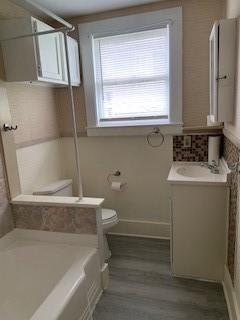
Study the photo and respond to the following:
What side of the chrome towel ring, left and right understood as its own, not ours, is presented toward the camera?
front

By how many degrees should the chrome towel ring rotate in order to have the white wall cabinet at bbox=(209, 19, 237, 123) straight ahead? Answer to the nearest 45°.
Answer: approximately 45° to its left

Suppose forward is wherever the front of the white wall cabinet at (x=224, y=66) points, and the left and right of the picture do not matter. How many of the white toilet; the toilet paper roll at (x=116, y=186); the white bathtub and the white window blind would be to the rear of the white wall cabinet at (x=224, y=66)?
0

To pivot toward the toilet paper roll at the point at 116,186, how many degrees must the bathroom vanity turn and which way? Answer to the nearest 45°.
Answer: approximately 45° to its right

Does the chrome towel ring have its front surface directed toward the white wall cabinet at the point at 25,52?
no

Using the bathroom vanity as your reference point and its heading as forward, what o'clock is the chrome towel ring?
The chrome towel ring is roughly at 2 o'clock from the bathroom vanity.

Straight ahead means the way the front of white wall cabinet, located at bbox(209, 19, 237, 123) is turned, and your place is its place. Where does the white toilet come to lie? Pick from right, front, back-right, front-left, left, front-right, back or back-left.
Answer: front

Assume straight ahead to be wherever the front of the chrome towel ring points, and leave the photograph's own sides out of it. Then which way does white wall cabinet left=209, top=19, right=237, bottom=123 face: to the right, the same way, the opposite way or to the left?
to the right

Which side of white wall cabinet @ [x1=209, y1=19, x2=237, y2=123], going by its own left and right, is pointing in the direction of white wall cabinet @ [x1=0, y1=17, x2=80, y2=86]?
front

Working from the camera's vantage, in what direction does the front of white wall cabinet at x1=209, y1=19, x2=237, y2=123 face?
facing to the left of the viewer
